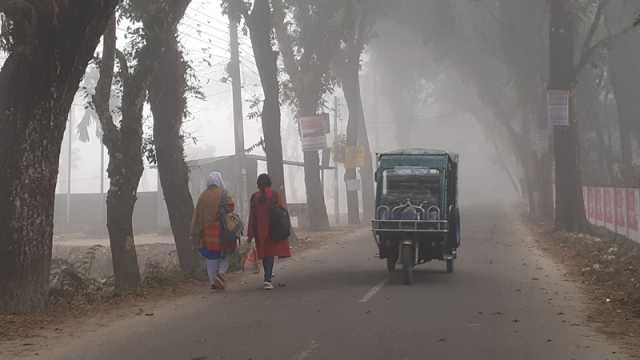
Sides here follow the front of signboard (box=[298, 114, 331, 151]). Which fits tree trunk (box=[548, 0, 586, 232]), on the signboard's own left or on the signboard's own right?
on the signboard's own left

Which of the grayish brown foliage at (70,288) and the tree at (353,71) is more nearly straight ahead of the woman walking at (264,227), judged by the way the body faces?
the tree

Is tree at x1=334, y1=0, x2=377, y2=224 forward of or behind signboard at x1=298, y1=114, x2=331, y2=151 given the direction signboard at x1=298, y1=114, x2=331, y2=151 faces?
behind

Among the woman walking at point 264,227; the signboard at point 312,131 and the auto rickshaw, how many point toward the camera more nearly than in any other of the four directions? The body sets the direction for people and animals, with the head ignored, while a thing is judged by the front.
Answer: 2

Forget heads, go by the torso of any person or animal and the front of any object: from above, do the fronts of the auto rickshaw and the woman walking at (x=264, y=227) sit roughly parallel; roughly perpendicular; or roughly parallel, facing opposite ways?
roughly parallel, facing opposite ways

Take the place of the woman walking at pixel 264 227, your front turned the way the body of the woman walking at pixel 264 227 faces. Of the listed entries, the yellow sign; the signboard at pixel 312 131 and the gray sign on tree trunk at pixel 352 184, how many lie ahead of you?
3

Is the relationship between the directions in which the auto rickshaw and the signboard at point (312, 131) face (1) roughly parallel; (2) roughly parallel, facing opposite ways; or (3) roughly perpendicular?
roughly parallel

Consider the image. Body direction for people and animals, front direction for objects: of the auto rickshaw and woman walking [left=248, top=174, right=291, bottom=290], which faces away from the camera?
the woman walking

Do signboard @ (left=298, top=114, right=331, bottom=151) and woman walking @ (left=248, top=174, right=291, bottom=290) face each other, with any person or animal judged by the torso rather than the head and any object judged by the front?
yes

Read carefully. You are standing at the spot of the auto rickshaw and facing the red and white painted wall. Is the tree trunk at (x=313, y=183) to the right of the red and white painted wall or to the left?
left

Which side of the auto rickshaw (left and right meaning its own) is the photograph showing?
front

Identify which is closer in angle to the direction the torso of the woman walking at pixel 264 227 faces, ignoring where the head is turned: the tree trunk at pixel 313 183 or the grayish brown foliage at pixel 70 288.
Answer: the tree trunk

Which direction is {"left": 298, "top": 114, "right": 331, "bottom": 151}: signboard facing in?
toward the camera

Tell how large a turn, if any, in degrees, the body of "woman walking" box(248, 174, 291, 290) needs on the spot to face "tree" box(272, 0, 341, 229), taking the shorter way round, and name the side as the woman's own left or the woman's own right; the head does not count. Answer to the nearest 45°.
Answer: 0° — they already face it

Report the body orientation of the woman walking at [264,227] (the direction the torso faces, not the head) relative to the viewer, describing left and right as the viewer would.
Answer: facing away from the viewer

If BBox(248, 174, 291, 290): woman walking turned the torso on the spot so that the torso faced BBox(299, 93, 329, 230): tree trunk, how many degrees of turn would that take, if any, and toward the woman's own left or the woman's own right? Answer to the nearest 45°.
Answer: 0° — they already face it

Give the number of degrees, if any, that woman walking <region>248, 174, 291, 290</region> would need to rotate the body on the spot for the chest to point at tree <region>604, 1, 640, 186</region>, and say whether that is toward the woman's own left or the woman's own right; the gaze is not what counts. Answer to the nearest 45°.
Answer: approximately 45° to the woman's own right

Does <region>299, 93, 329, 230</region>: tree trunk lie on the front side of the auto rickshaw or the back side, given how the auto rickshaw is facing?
on the back side

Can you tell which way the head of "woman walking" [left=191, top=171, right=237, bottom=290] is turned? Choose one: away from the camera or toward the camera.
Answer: away from the camera
